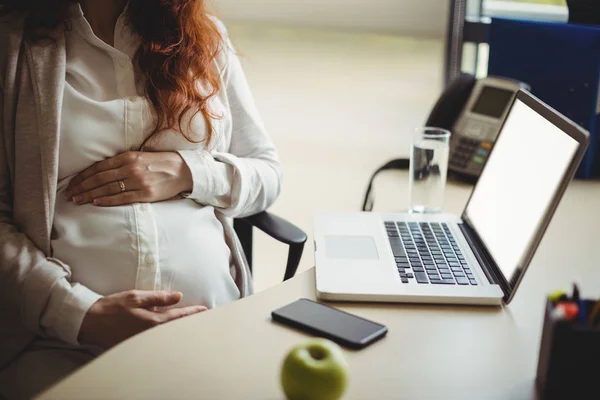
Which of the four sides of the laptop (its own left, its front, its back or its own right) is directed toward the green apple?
left

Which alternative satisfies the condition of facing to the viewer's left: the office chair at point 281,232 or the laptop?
the laptop

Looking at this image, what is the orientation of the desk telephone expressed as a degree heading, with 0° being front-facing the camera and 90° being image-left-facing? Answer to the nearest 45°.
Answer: approximately 45°

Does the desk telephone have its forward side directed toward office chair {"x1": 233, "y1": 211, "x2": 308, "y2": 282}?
yes

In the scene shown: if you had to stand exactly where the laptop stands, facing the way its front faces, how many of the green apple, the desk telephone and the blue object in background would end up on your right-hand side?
2

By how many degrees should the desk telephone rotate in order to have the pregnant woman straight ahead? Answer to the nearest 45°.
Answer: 0° — it already faces them

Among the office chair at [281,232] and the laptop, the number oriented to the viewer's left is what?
1

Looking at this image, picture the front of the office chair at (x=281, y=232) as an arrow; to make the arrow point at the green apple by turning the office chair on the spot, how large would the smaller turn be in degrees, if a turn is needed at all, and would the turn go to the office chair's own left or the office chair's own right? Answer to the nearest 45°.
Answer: approximately 45° to the office chair's own right

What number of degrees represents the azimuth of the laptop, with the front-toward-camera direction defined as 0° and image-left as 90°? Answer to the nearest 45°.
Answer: approximately 90°
